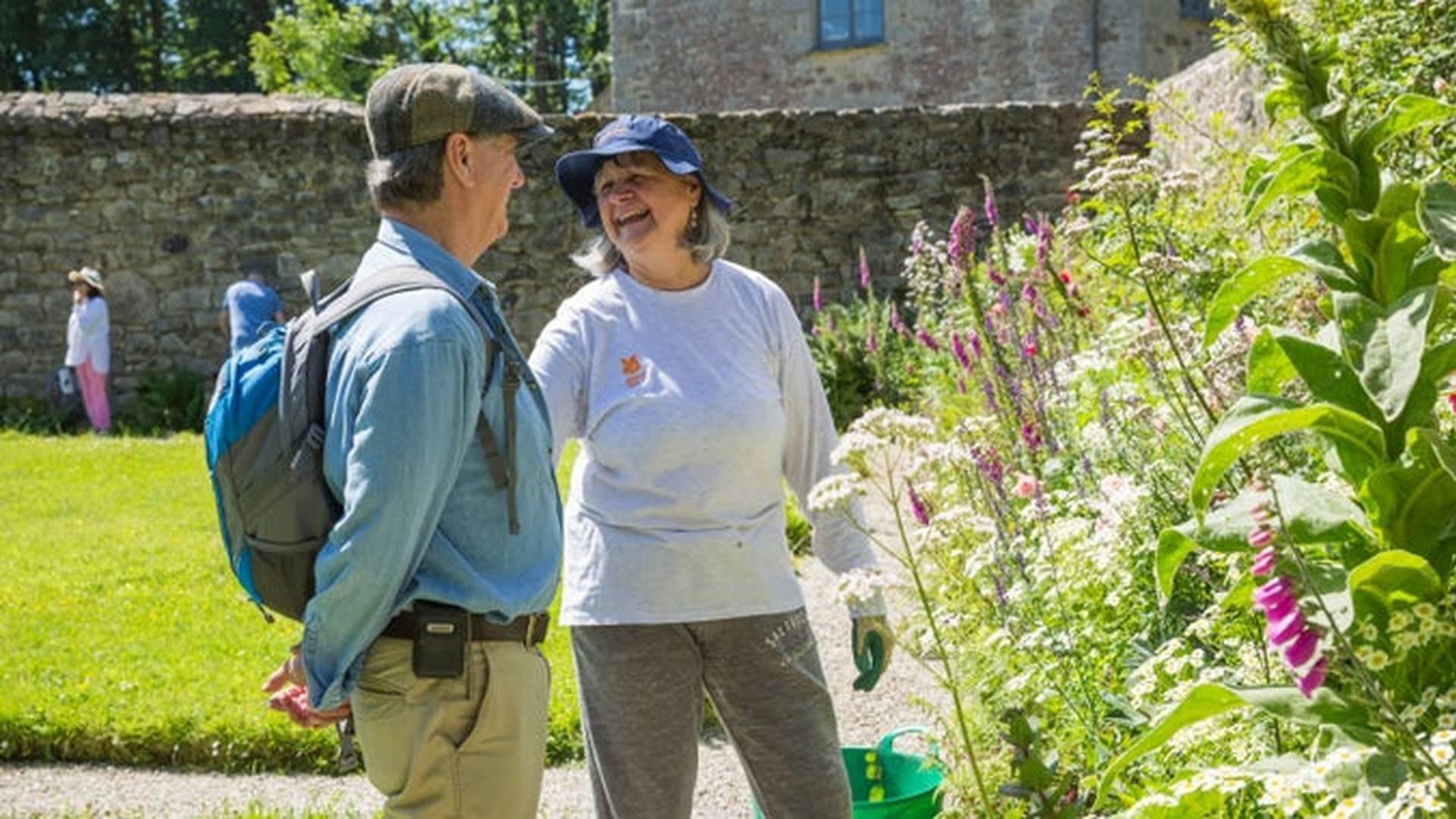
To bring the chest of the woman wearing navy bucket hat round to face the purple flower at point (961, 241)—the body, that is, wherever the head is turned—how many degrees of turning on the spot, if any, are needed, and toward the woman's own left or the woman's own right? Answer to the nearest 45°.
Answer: approximately 135° to the woman's own left

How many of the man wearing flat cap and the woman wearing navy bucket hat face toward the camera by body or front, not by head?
1

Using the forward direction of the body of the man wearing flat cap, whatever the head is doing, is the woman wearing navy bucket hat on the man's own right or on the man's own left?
on the man's own left

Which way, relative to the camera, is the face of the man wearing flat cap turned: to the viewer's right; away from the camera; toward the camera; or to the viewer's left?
to the viewer's right

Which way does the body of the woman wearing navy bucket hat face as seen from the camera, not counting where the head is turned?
toward the camera

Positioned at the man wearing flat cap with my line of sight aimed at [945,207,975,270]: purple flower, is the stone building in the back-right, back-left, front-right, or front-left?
front-left

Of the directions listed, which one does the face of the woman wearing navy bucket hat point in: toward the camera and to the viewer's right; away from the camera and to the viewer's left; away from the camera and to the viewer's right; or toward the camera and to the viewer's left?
toward the camera and to the viewer's left

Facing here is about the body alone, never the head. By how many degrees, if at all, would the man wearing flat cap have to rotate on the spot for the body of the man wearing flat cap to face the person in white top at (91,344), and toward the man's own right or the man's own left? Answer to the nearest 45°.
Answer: approximately 90° to the man's own left

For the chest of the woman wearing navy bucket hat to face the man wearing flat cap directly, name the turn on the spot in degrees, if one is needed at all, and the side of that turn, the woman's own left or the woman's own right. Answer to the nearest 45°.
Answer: approximately 45° to the woman's own right

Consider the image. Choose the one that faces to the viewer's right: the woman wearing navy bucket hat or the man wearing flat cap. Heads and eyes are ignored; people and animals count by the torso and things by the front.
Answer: the man wearing flat cap

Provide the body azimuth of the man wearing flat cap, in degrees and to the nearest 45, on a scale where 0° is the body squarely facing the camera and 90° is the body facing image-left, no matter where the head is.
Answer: approximately 270°

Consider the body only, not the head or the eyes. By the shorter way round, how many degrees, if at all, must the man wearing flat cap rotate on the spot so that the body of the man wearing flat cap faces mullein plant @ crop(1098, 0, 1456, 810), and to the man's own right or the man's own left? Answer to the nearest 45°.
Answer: approximately 45° to the man's own right

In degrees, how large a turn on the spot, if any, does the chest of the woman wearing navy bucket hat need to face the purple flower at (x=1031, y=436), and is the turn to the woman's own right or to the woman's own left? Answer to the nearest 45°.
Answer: approximately 135° to the woman's own left
